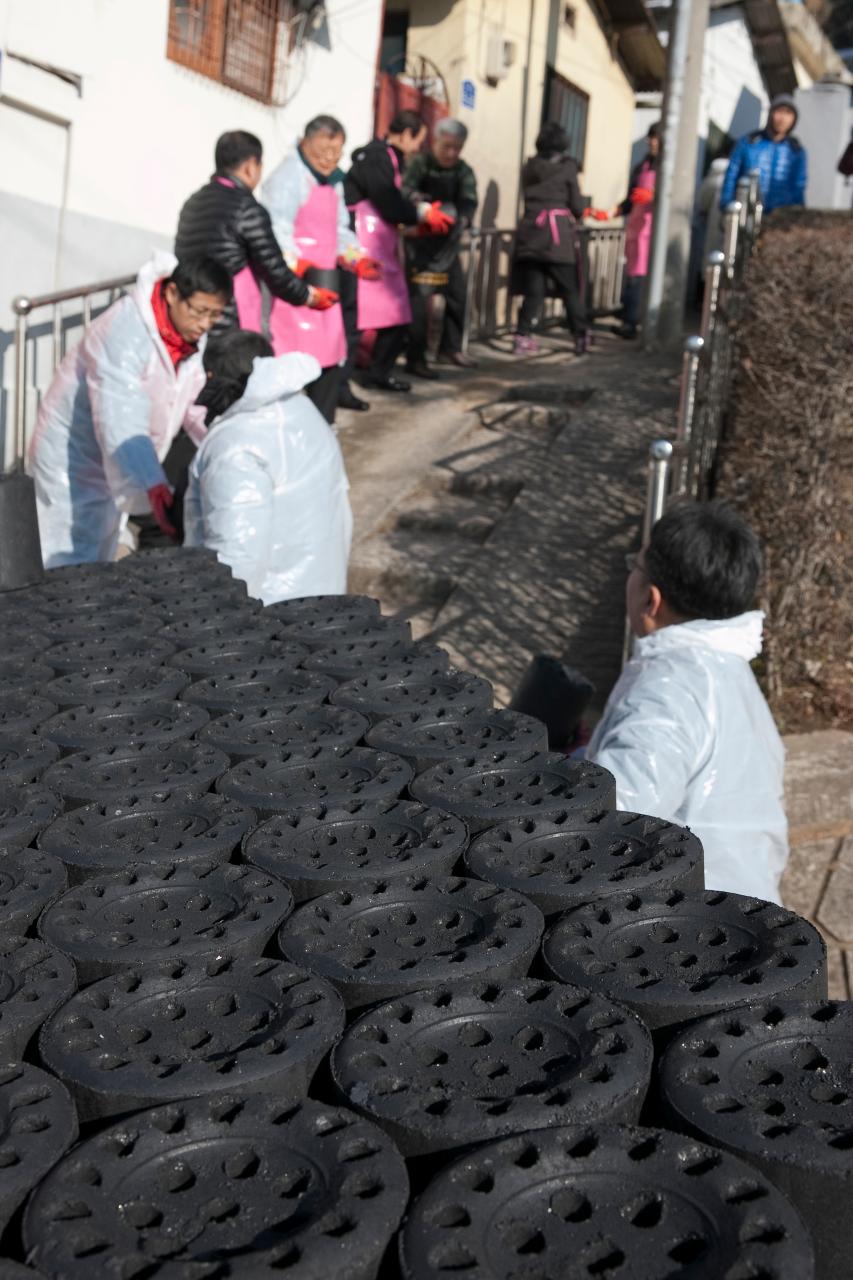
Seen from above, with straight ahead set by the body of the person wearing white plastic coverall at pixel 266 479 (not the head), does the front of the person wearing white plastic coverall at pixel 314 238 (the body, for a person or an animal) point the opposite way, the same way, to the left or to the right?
the opposite way

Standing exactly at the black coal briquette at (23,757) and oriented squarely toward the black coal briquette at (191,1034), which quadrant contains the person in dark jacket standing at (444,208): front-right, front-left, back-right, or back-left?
back-left

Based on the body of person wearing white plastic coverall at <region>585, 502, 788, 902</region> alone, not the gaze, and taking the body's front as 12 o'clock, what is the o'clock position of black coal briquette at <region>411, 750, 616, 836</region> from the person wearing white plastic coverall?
The black coal briquette is roughly at 8 o'clock from the person wearing white plastic coverall.

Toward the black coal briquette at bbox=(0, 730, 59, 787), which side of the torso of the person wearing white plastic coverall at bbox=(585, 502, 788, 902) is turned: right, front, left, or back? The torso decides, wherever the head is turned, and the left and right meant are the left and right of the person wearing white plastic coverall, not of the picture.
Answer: left

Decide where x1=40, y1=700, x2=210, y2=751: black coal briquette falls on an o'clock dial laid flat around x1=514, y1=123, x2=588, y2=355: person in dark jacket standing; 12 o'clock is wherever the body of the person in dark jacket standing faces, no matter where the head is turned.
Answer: The black coal briquette is roughly at 6 o'clock from the person in dark jacket standing.

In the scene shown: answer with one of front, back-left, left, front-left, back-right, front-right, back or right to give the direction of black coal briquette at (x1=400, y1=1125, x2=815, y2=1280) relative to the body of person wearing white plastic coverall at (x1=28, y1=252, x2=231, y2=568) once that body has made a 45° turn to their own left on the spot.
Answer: right

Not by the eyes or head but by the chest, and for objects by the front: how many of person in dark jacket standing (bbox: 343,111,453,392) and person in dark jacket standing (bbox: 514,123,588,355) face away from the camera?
1

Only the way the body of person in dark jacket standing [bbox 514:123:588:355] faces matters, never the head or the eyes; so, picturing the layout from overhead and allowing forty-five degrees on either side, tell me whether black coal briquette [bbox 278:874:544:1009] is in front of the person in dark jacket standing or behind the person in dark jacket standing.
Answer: behind

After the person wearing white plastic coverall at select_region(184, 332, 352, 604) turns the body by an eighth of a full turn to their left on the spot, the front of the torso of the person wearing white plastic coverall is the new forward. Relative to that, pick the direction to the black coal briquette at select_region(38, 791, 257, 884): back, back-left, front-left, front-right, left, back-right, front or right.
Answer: left

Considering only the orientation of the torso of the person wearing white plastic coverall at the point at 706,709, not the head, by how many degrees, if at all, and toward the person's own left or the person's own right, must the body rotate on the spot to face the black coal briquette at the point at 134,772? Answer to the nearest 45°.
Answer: approximately 90° to the person's own left

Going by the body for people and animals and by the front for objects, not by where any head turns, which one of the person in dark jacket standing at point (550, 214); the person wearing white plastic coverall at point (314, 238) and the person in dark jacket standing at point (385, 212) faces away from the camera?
the person in dark jacket standing at point (550, 214)

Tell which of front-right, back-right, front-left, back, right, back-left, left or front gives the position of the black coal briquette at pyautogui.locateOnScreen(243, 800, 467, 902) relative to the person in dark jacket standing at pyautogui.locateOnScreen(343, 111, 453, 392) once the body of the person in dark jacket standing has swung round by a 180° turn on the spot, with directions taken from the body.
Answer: left

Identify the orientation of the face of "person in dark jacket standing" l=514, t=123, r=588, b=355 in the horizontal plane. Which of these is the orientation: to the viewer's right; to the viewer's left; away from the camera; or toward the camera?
away from the camera

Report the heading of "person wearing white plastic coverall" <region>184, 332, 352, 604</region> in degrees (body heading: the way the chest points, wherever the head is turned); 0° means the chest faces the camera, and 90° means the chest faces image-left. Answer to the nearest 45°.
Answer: approximately 135°

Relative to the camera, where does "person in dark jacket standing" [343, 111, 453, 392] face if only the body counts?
to the viewer's right

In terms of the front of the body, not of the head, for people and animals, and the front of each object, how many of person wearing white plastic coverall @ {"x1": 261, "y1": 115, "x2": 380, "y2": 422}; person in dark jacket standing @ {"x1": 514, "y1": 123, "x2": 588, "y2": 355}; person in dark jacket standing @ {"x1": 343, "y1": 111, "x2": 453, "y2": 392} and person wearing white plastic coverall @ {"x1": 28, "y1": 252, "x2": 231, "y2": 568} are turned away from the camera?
1
